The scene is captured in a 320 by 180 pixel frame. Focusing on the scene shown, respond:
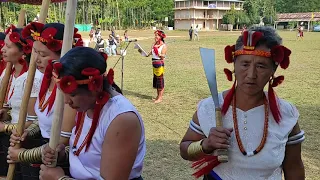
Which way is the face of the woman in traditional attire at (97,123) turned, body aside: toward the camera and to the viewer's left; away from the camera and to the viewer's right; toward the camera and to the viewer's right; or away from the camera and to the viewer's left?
toward the camera and to the viewer's left

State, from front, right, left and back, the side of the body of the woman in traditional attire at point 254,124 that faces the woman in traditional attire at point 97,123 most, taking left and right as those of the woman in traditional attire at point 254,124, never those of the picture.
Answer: right

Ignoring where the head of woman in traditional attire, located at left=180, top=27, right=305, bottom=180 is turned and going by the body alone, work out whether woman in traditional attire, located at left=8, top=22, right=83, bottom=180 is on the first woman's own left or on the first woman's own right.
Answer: on the first woman's own right

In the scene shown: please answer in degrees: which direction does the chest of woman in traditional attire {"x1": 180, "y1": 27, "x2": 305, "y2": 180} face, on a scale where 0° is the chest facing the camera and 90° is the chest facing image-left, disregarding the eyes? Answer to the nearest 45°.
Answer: approximately 0°

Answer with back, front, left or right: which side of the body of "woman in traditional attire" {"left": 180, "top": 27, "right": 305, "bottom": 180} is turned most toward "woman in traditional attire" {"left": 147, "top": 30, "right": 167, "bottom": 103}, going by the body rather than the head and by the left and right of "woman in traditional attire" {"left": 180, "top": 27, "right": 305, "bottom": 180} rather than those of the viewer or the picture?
back
